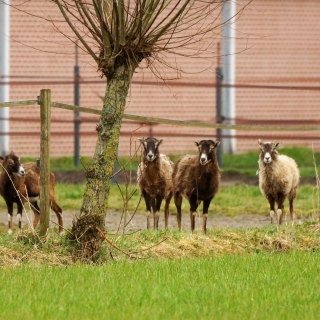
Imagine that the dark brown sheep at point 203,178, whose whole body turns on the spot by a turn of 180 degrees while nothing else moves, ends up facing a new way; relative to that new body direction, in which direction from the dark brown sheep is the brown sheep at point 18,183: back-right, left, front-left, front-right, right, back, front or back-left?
front-left

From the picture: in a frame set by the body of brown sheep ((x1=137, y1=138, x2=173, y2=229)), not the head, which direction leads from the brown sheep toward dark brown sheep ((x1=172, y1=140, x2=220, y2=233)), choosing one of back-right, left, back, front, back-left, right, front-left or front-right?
front-left

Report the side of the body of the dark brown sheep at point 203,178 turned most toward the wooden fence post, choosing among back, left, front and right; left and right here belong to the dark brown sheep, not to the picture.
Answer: right

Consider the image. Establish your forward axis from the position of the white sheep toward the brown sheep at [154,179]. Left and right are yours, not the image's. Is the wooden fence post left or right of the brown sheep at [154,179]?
left

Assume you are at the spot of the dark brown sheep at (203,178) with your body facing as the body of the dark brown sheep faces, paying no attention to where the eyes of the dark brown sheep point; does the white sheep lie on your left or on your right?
on your left

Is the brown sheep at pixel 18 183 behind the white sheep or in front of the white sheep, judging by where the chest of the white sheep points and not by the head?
in front

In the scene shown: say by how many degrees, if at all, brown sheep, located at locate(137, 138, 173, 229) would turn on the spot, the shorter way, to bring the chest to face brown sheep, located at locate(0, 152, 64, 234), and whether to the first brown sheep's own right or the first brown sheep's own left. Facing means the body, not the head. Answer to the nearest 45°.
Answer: approximately 90° to the first brown sheep's own right

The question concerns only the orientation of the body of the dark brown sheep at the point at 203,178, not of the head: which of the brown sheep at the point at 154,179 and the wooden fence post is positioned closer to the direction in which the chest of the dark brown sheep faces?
the wooden fence post

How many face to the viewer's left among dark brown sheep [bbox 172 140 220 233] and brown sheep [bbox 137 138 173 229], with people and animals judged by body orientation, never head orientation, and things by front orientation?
0

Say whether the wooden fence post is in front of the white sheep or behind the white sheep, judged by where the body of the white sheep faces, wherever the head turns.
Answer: in front

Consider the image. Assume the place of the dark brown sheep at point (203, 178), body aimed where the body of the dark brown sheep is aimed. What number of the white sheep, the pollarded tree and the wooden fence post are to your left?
1
